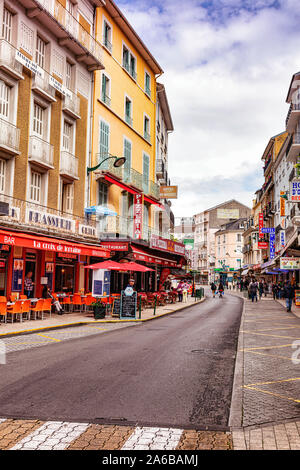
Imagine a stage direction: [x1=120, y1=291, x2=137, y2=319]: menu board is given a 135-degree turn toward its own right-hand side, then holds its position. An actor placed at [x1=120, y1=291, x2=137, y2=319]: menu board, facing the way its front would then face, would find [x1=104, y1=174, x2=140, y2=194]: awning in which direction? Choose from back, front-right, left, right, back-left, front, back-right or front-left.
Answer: front-right

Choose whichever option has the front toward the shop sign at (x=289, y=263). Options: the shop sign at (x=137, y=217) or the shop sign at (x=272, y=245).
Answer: the shop sign at (x=272, y=245)

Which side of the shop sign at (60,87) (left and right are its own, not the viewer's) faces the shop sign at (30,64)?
right

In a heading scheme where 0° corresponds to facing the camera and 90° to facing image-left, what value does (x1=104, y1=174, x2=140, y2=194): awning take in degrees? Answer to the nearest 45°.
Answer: approximately 315°

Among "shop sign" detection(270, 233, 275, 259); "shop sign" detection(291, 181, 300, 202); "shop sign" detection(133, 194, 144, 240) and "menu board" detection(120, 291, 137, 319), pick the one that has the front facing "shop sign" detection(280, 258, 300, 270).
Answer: "shop sign" detection(270, 233, 275, 259)

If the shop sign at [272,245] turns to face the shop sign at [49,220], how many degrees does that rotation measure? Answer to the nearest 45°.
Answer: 0° — it already faces it
